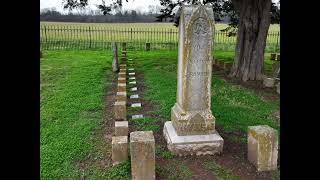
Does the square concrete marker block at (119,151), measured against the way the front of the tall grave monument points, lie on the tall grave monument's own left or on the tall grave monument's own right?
on the tall grave monument's own right

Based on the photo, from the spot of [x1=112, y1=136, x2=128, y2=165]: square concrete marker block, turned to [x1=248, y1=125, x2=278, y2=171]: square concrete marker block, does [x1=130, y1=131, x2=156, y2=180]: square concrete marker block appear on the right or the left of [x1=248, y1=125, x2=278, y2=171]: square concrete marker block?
right

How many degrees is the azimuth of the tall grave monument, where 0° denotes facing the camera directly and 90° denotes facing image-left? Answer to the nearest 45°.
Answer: approximately 0°

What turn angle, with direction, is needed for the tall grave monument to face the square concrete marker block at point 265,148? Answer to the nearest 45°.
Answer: approximately 45° to its left
